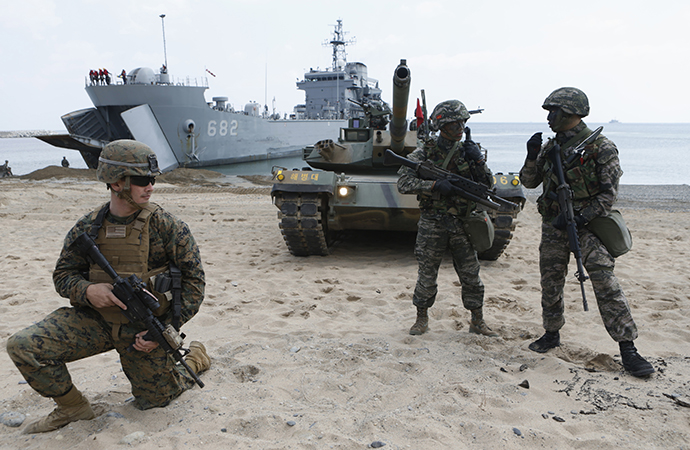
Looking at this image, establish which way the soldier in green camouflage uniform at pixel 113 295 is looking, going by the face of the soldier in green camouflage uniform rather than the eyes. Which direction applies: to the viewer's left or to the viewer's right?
to the viewer's right

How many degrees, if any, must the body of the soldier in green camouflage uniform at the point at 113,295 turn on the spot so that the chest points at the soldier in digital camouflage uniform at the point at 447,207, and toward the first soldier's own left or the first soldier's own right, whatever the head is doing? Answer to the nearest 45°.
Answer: approximately 135° to the first soldier's own left

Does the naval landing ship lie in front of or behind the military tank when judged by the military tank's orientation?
behind

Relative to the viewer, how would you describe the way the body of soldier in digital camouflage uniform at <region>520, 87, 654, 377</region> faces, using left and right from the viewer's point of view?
facing the viewer and to the left of the viewer

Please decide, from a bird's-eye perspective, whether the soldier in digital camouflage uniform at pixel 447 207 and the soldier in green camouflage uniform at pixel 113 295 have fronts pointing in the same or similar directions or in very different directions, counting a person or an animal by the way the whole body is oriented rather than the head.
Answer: same or similar directions

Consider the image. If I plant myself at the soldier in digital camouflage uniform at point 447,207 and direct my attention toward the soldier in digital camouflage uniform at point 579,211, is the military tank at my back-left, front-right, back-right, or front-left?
back-left

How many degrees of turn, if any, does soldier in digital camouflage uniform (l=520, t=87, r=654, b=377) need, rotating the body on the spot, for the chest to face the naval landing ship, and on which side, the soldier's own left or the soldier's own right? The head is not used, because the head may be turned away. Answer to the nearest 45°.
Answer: approximately 90° to the soldier's own right

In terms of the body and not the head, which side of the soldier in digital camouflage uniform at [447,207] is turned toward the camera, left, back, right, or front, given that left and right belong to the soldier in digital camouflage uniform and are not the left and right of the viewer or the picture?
front

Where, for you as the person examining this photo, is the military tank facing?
facing the viewer

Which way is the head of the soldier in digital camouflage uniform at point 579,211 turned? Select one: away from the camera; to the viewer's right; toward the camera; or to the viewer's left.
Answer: to the viewer's left

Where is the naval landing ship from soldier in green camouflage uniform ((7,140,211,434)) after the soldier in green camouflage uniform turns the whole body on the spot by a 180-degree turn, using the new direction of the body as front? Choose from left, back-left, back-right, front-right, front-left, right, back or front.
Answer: front-left

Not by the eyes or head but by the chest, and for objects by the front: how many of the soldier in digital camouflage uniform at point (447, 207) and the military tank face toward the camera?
2

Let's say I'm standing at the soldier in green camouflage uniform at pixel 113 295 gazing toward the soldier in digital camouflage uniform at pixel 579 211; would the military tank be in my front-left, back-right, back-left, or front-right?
front-left

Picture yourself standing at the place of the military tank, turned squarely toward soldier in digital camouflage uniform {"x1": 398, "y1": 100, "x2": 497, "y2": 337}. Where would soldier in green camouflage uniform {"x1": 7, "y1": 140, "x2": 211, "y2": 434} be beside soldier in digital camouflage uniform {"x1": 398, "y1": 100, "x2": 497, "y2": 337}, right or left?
right
